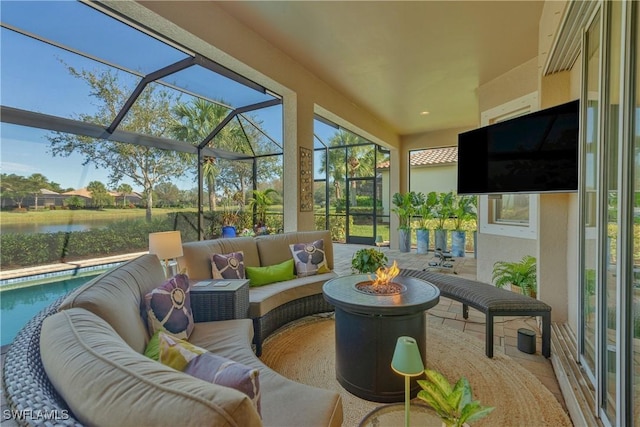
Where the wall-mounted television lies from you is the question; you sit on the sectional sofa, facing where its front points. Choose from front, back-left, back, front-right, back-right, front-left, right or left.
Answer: front

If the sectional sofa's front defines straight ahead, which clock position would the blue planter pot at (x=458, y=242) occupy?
The blue planter pot is roughly at 11 o'clock from the sectional sofa.

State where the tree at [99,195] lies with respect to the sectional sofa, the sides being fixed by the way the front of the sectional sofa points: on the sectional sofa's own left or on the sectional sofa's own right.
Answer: on the sectional sofa's own left

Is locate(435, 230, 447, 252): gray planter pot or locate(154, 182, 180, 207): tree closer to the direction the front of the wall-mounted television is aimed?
the tree

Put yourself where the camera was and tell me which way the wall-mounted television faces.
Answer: facing the viewer and to the left of the viewer

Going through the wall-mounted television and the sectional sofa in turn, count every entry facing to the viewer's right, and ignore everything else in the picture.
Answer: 1

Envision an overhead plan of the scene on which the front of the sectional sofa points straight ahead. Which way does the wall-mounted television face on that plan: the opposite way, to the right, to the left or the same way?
the opposite way

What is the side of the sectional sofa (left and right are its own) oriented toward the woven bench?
front

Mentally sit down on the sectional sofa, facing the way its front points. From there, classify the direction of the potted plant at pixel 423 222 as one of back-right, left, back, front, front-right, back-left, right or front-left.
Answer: front-left

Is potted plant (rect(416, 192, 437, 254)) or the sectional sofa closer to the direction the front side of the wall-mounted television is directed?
the sectional sofa

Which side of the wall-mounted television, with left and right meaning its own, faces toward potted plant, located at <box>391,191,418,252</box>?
right

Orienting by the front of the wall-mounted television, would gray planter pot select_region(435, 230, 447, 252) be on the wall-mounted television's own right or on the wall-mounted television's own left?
on the wall-mounted television's own right

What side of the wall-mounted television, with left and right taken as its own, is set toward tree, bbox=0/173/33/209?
right

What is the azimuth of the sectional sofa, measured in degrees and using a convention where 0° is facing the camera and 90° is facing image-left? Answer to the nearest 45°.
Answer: approximately 270°

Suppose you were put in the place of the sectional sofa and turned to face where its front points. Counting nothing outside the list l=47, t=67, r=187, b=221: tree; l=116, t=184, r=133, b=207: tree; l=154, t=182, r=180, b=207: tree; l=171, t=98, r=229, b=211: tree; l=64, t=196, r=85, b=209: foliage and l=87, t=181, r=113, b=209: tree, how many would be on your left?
6
